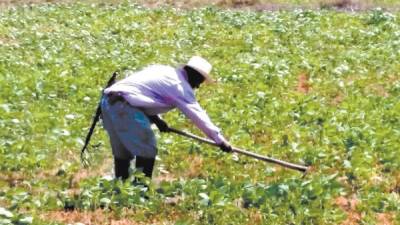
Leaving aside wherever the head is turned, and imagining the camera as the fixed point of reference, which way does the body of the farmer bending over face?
to the viewer's right
